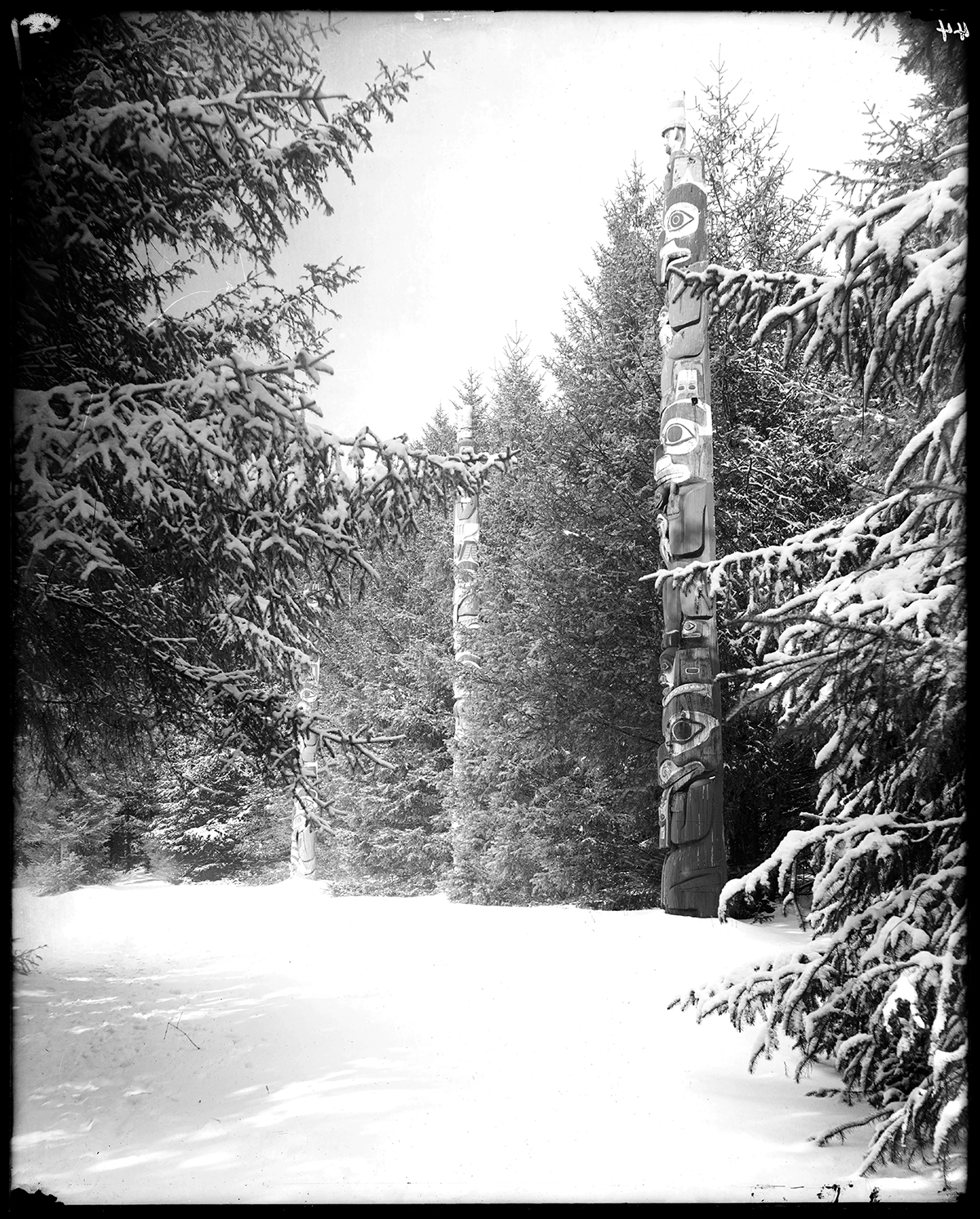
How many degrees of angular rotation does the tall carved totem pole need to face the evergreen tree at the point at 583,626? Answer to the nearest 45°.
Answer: approximately 135° to its right

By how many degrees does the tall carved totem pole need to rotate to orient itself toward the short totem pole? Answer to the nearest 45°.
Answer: approximately 45° to its right

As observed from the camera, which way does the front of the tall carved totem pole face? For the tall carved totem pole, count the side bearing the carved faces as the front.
facing the viewer and to the left of the viewer

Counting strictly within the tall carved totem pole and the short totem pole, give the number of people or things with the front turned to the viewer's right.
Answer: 0

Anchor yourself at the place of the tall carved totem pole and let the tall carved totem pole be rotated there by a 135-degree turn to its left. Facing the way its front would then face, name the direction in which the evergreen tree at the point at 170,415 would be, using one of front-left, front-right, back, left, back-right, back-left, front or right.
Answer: back-right
